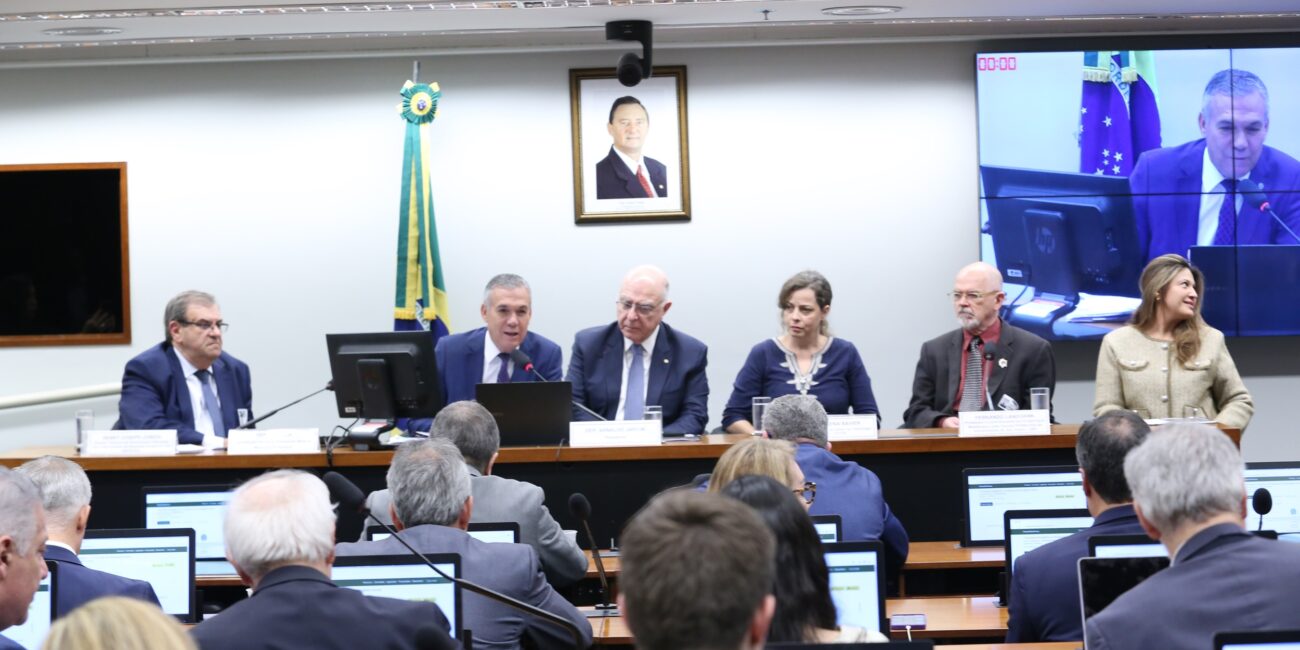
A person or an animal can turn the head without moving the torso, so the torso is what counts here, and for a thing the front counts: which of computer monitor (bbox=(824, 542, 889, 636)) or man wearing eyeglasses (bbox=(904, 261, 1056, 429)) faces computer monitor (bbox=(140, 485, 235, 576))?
the man wearing eyeglasses

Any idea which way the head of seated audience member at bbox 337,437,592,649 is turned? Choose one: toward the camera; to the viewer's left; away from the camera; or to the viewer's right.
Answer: away from the camera

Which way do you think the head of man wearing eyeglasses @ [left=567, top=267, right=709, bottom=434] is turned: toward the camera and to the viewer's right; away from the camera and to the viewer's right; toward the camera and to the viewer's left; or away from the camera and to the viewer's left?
toward the camera and to the viewer's left

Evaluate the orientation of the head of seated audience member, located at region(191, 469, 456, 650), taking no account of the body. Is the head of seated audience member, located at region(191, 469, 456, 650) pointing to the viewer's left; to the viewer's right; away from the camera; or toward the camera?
away from the camera

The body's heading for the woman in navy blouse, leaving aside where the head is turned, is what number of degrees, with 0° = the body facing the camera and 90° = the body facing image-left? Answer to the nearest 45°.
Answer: approximately 0°

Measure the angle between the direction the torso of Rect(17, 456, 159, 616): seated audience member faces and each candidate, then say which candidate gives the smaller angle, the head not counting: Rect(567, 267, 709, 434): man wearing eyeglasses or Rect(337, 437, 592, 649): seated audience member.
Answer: the man wearing eyeglasses

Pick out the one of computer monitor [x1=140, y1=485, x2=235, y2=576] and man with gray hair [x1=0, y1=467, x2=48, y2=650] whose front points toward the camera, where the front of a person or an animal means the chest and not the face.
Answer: the computer monitor

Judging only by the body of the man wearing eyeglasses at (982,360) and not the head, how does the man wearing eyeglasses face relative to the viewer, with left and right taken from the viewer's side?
facing the viewer and to the left of the viewer

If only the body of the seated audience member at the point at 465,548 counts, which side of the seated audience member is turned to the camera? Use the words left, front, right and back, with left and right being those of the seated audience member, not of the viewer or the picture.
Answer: back

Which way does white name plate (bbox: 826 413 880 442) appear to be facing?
toward the camera

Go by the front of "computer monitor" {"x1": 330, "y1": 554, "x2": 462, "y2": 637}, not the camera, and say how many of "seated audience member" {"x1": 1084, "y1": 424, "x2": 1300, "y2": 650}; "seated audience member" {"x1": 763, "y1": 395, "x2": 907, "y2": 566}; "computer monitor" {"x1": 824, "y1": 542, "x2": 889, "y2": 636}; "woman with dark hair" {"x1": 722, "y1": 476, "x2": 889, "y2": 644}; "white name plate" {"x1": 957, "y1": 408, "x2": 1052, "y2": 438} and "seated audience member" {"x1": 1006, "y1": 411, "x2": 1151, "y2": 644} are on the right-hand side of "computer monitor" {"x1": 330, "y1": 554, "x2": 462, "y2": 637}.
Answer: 0

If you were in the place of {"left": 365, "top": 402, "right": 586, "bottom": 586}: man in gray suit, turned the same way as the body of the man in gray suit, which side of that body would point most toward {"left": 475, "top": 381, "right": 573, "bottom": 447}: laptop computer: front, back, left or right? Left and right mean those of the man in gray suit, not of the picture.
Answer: front

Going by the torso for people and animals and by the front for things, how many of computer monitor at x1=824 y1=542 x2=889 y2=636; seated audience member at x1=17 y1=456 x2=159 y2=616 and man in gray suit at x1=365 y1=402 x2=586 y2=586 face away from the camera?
2

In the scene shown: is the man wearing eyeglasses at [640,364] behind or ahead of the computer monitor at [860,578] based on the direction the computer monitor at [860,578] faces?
behind

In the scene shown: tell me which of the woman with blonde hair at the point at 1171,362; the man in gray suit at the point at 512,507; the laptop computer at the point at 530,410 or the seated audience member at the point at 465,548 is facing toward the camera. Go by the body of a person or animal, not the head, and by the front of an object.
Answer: the woman with blonde hair

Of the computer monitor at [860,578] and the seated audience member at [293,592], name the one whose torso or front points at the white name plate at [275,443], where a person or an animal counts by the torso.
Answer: the seated audience member

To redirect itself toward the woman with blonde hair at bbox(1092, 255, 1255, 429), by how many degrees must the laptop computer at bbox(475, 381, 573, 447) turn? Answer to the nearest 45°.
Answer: approximately 90° to its right

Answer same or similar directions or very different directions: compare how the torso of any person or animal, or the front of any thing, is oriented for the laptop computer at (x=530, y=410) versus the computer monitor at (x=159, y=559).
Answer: very different directions

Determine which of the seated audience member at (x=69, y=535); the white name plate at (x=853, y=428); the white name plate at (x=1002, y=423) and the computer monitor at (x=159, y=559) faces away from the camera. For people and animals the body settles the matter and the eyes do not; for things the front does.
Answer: the seated audience member
